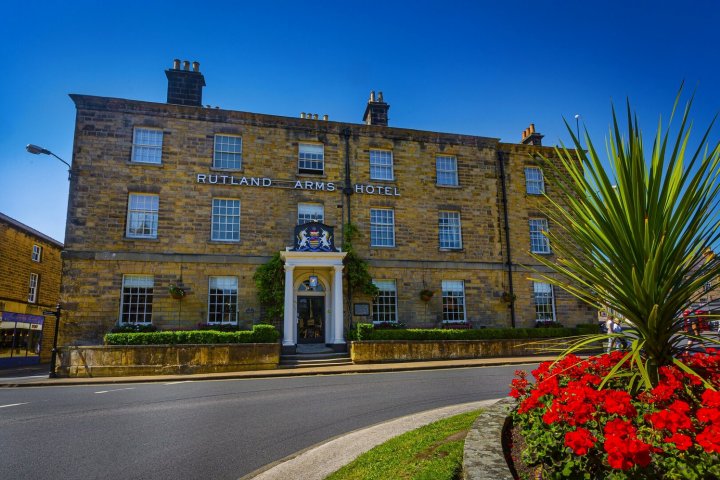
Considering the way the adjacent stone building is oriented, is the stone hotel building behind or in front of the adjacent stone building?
in front

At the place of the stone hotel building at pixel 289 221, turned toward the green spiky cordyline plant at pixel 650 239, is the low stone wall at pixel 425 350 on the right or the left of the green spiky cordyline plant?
left

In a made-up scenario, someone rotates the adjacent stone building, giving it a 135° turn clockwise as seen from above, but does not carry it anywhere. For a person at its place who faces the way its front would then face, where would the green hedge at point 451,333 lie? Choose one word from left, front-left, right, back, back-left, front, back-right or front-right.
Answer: back-left

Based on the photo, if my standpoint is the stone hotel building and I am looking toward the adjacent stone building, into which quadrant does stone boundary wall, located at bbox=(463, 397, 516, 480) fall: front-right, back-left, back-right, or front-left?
back-left

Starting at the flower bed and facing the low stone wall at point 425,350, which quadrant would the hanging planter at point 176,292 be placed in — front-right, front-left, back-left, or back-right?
front-left

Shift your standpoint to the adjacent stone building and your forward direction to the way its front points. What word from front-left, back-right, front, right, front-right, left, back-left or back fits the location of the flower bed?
front-right

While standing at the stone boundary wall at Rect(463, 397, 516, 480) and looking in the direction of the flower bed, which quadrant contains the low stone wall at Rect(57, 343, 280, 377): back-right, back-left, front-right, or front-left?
back-left

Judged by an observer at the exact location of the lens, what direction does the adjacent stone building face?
facing the viewer and to the right of the viewer

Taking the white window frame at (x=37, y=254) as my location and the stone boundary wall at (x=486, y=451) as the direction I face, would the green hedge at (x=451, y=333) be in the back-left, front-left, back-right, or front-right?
front-left

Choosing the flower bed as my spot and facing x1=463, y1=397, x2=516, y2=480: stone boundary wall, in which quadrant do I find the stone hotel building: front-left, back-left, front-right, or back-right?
front-right
